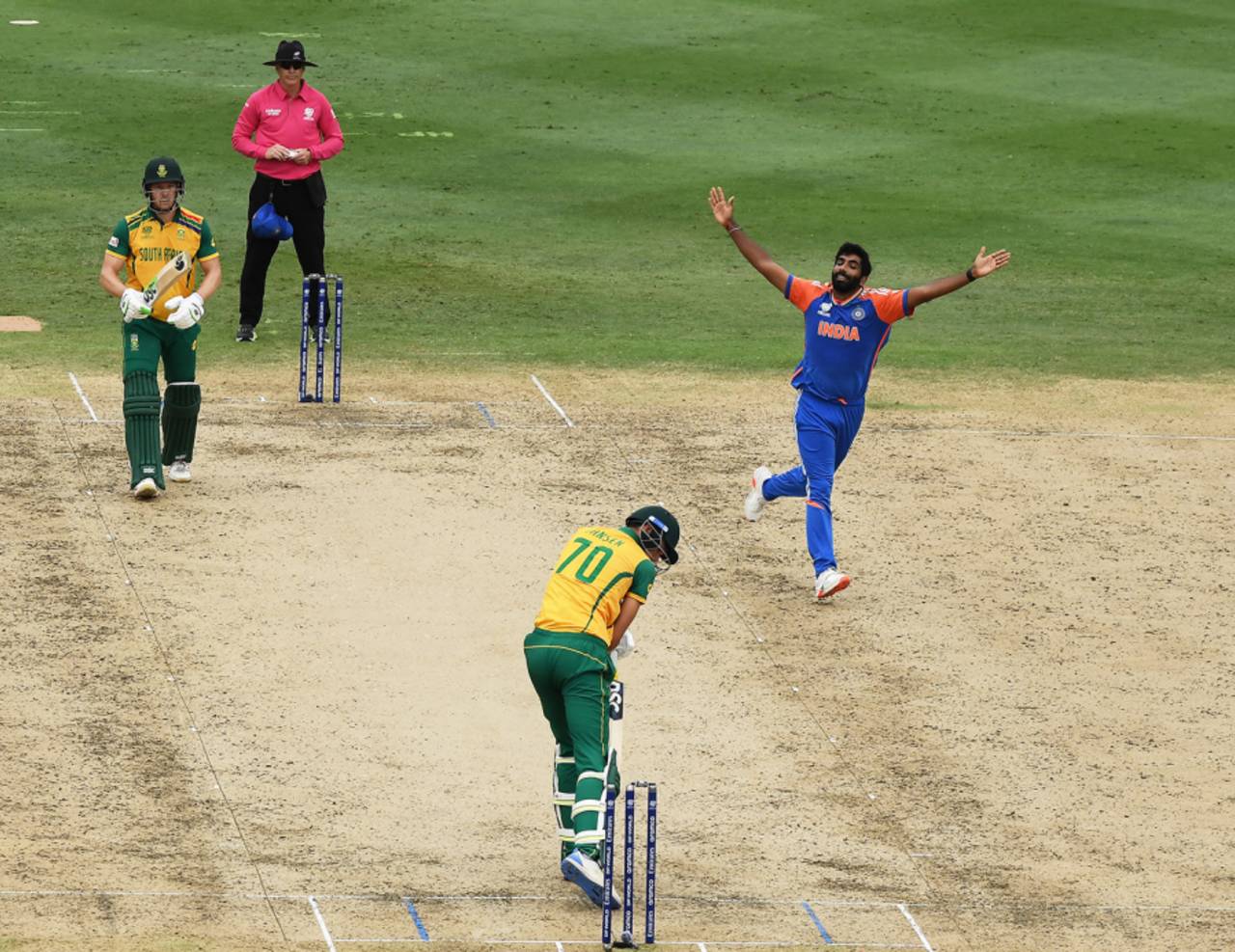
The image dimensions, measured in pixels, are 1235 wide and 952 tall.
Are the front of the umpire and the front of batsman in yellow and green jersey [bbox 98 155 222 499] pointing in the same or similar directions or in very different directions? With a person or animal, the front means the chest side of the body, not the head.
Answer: same or similar directions

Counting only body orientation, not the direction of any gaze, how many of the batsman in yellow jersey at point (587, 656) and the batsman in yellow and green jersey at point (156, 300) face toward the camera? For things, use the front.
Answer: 1

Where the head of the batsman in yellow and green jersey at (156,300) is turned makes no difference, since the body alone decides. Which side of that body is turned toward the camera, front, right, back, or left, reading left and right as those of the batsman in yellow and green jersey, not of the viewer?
front

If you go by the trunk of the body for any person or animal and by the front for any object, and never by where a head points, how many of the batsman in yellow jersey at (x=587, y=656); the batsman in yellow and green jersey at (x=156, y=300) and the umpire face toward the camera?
2

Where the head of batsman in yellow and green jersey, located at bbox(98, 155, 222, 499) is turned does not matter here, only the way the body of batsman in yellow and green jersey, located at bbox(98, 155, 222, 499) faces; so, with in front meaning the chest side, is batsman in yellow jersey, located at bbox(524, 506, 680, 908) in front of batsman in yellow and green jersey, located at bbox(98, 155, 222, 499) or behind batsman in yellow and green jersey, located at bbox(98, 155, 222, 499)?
in front

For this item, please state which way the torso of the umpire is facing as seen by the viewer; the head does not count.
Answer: toward the camera

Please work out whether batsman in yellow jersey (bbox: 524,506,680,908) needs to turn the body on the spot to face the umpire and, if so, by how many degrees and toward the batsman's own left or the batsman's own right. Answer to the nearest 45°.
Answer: approximately 45° to the batsman's own left

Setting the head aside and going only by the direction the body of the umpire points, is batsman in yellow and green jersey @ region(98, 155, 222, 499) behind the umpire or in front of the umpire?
in front

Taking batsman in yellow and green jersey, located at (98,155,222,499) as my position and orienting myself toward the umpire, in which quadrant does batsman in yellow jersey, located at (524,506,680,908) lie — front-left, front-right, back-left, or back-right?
back-right

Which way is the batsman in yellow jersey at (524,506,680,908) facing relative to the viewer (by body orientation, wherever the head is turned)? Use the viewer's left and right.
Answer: facing away from the viewer and to the right of the viewer

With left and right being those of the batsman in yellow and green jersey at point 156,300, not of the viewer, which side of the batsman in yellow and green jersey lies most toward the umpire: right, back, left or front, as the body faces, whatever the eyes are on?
back

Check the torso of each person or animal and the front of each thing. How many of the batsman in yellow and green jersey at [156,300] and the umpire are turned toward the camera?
2

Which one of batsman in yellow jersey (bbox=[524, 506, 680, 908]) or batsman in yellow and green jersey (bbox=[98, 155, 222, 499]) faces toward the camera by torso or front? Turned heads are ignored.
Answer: batsman in yellow and green jersey (bbox=[98, 155, 222, 499])

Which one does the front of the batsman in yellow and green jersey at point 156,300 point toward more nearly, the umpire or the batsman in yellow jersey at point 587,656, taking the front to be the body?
the batsman in yellow jersey

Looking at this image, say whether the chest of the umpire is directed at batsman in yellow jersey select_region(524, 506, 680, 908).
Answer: yes
